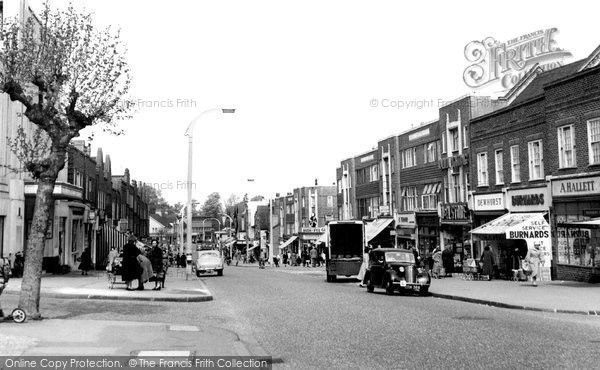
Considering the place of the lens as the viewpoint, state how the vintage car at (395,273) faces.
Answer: facing the viewer and to the right of the viewer

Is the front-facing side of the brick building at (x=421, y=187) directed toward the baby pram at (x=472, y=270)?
no

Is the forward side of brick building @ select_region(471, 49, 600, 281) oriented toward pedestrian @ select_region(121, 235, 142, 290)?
yes

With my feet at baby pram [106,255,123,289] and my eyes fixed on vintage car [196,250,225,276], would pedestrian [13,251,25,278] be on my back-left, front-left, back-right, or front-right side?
front-left

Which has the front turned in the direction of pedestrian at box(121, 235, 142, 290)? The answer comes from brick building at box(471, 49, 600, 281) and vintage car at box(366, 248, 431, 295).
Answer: the brick building

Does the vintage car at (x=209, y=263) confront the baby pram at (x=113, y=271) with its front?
no

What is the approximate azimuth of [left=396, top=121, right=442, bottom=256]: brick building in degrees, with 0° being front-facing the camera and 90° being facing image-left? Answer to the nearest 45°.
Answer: approximately 45°

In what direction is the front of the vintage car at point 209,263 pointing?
away from the camera

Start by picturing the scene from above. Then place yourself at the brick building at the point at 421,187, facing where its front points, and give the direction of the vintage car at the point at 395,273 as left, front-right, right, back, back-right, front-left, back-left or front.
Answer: front-left

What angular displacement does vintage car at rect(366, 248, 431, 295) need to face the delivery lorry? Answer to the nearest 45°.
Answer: approximately 135° to its left

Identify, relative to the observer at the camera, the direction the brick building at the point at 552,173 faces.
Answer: facing the viewer and to the left of the viewer

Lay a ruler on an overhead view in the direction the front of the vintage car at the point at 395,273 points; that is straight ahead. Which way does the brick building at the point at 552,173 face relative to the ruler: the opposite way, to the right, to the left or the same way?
to the right
